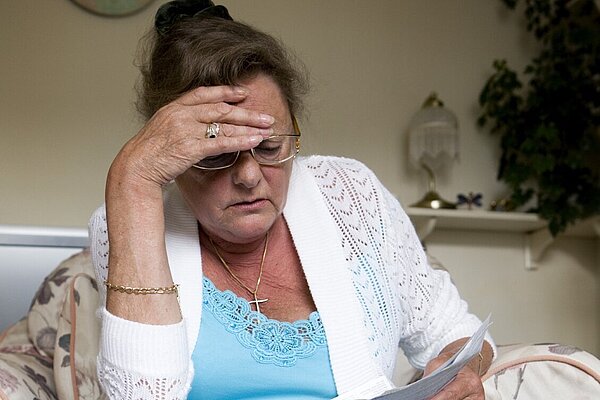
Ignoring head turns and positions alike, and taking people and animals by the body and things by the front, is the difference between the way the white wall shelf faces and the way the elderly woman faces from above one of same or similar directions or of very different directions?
same or similar directions

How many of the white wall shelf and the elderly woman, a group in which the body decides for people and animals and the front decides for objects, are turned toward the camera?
2

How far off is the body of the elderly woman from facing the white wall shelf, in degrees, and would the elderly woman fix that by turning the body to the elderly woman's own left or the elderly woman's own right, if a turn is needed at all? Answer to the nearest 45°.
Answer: approximately 135° to the elderly woman's own left

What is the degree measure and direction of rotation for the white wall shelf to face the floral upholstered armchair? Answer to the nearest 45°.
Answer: approximately 45° to its right

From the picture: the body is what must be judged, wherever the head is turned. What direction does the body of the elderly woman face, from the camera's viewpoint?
toward the camera

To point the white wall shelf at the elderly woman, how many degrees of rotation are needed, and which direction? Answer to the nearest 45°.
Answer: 0° — it already faces them

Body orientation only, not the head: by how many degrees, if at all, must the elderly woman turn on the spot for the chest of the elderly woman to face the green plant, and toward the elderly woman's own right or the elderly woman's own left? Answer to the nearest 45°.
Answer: approximately 135° to the elderly woman's own left
